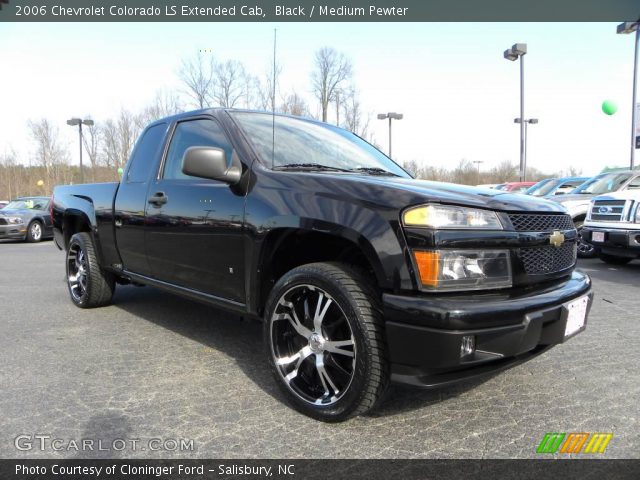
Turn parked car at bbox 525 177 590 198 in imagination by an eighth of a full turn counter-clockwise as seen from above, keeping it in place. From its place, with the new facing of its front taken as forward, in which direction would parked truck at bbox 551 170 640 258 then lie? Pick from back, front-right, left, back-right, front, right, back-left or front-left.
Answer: front

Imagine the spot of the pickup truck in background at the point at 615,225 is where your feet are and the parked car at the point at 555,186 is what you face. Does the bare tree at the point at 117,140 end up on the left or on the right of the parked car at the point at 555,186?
left

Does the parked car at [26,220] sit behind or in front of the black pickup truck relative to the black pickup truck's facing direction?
behind

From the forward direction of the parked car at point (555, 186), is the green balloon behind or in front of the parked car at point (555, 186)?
behind

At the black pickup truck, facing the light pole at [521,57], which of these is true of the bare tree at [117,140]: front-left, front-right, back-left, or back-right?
front-left

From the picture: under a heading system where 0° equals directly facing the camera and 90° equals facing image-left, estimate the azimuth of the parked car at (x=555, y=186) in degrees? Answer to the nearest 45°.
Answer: approximately 45°

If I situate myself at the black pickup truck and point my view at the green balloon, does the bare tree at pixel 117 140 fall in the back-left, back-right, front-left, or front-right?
front-left

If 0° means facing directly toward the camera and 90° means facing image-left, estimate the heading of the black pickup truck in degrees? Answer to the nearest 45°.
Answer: approximately 315°

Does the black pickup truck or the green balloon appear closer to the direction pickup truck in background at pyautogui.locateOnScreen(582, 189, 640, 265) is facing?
the black pickup truck

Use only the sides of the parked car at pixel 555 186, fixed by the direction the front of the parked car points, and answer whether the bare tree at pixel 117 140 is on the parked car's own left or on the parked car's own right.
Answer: on the parked car's own right

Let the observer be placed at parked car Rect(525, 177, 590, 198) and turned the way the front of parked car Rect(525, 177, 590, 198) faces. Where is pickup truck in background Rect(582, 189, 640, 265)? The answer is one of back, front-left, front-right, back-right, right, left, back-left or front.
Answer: front-left

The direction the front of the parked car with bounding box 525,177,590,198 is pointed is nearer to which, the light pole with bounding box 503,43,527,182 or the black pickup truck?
the black pickup truck

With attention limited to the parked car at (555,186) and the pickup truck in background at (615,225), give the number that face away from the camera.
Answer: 0
